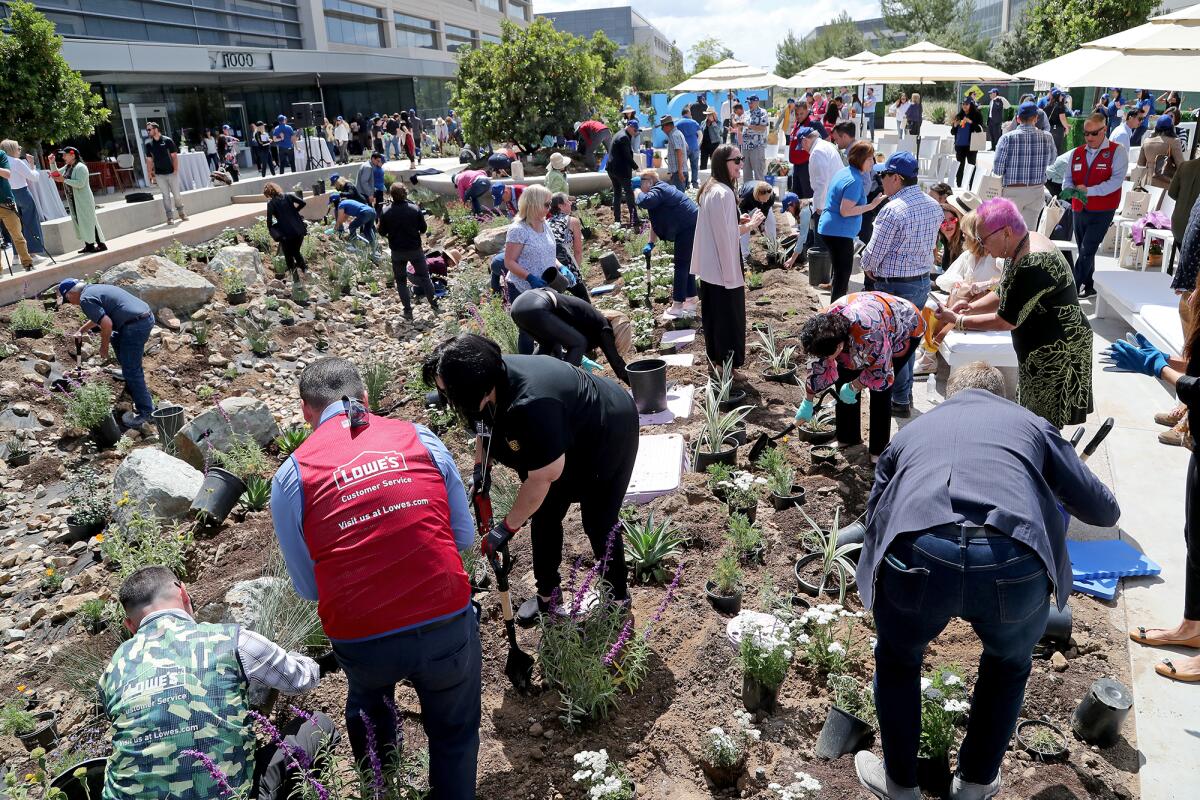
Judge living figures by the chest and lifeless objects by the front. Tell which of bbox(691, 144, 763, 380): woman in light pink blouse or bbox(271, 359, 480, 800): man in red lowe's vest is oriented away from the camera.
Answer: the man in red lowe's vest

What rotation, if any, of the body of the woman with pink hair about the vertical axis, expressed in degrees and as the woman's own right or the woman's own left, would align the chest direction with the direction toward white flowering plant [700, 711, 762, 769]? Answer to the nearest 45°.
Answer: approximately 45° to the woman's own left

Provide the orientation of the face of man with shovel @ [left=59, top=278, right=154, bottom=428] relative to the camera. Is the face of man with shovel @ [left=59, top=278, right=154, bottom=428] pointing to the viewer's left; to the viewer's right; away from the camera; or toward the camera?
to the viewer's left

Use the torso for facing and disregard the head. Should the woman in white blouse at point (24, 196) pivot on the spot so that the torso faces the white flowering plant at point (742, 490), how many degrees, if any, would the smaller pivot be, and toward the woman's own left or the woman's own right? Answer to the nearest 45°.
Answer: approximately 90° to the woman's own right

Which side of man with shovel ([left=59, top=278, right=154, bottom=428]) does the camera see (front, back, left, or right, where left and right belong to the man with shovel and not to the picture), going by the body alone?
left

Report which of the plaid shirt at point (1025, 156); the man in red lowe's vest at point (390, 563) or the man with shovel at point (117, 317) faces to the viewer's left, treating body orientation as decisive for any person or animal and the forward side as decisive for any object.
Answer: the man with shovel

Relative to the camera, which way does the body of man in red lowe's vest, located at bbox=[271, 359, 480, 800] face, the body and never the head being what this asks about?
away from the camera

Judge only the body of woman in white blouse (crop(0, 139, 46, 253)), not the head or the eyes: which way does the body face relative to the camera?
to the viewer's right

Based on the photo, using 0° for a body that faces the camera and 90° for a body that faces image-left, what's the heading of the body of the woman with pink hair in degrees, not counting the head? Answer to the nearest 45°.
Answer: approximately 90°

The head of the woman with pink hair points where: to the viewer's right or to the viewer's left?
to the viewer's left

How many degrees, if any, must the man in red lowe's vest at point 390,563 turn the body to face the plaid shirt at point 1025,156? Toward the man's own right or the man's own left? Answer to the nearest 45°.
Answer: approximately 45° to the man's own right

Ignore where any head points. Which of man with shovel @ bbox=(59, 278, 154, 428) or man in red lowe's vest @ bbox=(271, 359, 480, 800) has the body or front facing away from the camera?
the man in red lowe's vest
